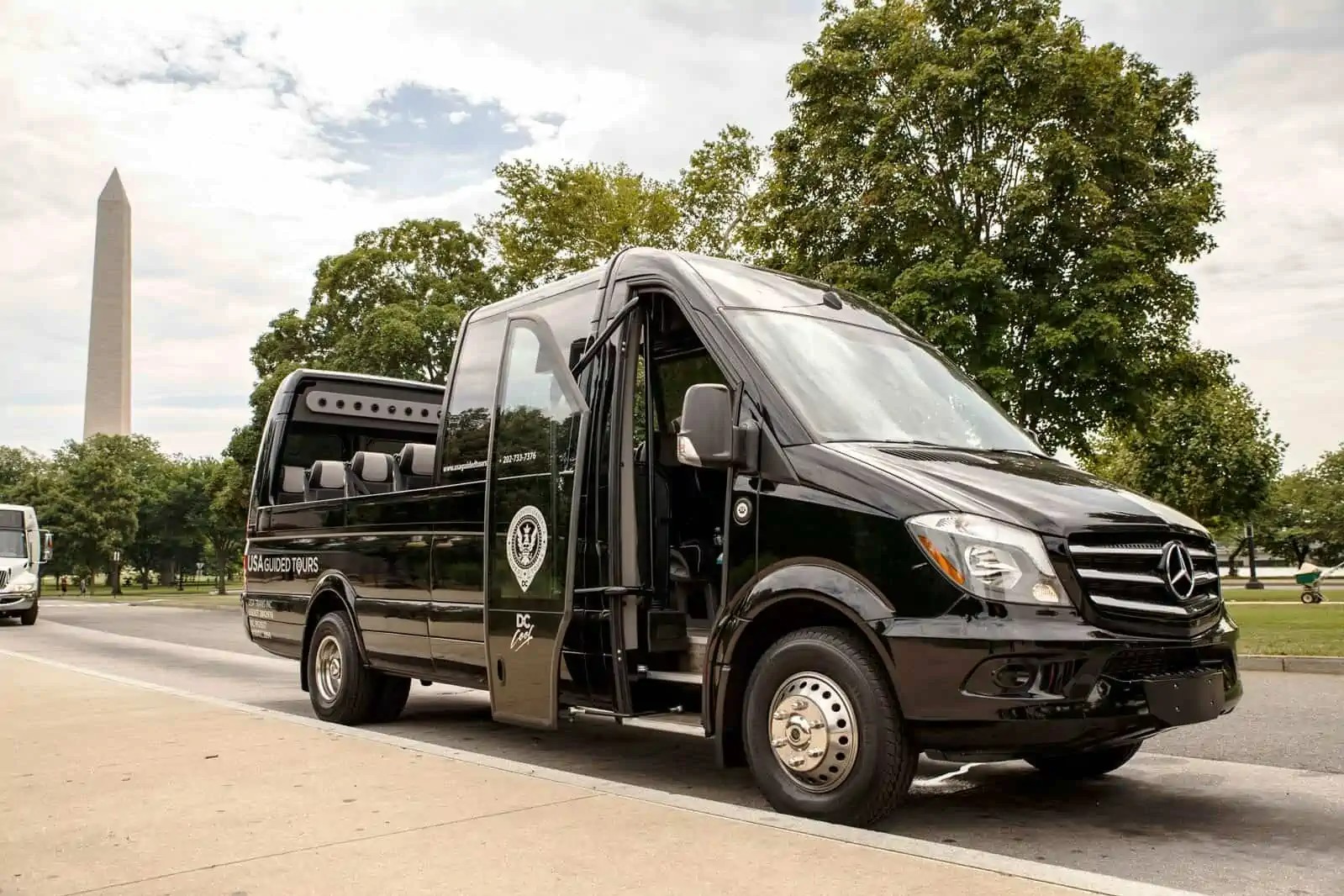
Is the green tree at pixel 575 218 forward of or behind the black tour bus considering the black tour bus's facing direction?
behind

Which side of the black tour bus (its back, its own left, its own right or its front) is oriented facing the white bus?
back

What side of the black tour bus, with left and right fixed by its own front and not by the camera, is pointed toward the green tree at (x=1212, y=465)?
left

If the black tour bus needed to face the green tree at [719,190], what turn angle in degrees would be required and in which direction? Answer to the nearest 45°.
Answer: approximately 135° to its left

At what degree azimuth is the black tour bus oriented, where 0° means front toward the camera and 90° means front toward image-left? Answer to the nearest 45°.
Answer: approximately 315°

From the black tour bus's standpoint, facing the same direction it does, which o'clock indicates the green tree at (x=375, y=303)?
The green tree is roughly at 7 o'clock from the black tour bus.

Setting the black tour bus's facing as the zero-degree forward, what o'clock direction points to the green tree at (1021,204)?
The green tree is roughly at 8 o'clock from the black tour bus.
